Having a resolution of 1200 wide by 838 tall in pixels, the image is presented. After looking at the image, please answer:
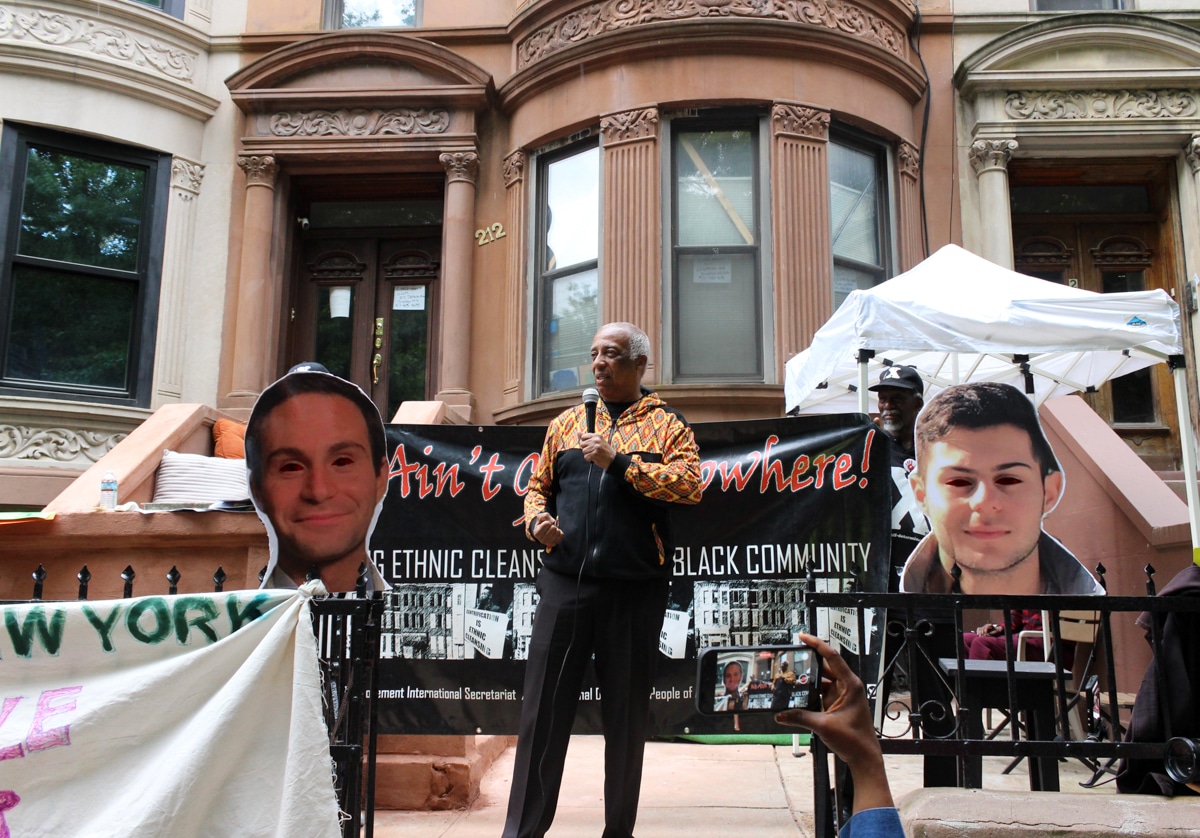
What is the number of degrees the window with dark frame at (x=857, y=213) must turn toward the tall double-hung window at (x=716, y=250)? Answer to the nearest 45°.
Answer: approximately 90° to its right

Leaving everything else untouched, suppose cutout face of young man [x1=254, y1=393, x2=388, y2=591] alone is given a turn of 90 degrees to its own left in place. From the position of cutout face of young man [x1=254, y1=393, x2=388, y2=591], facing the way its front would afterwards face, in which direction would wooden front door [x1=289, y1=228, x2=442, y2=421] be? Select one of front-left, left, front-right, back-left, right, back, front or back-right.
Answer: left

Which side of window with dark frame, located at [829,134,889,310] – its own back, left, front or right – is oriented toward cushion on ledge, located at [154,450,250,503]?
right

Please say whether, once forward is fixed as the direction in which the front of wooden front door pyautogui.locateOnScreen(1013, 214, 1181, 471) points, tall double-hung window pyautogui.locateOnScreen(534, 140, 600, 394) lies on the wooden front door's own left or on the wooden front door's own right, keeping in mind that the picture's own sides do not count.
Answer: on the wooden front door's own right

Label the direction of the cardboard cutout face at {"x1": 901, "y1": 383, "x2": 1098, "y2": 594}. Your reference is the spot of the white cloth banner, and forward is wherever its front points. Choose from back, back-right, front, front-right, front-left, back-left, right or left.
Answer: left

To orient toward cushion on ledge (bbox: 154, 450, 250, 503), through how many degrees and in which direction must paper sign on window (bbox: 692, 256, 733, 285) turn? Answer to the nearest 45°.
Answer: approximately 45° to its right

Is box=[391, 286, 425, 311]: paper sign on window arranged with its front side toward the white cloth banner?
yes

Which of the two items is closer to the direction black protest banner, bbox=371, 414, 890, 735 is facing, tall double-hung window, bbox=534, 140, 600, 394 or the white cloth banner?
the white cloth banner

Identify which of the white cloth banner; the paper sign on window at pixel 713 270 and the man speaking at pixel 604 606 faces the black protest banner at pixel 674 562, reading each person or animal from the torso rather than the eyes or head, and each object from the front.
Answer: the paper sign on window

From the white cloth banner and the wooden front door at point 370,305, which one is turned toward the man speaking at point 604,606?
the wooden front door

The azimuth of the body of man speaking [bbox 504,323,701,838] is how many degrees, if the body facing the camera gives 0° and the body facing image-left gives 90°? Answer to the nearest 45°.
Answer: approximately 45°

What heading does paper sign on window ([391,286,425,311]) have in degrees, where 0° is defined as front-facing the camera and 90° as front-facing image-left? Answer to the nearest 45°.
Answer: approximately 0°

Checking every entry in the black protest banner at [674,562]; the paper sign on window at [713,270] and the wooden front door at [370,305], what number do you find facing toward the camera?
3

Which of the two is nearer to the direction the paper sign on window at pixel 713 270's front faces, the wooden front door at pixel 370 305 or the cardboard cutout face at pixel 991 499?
the cardboard cutout face
